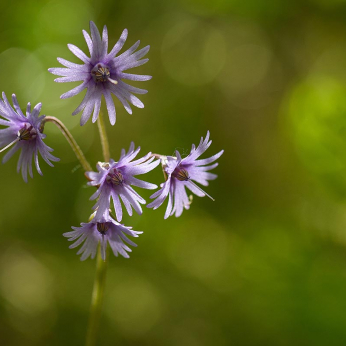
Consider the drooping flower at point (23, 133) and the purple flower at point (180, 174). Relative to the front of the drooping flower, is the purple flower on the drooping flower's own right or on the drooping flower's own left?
on the drooping flower's own left

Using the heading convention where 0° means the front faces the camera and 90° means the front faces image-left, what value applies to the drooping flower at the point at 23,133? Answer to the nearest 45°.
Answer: approximately 45°
